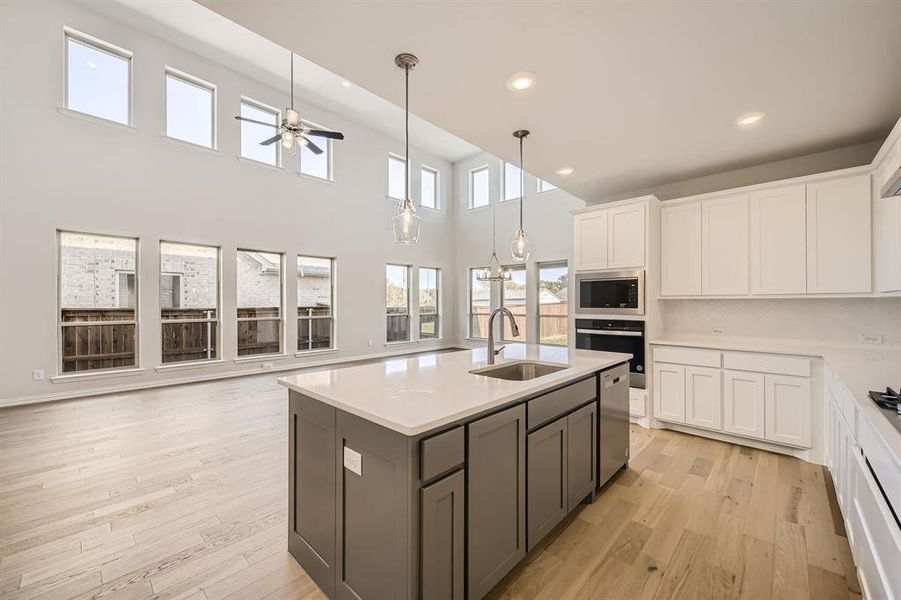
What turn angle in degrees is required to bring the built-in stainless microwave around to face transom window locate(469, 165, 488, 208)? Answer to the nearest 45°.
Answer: approximately 135° to its right

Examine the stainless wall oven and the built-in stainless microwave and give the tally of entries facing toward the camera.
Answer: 2

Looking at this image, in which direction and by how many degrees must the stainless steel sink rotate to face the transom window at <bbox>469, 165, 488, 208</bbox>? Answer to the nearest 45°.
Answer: approximately 135° to its left

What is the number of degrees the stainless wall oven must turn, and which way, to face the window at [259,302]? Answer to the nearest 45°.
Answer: approximately 90° to its right

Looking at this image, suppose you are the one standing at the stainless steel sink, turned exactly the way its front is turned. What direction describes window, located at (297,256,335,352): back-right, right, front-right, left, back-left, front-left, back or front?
back

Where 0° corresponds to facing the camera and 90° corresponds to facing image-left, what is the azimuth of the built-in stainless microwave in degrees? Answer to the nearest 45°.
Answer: approximately 0°

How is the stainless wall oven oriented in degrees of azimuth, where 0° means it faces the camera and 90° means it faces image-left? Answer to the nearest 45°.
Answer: approximately 0°

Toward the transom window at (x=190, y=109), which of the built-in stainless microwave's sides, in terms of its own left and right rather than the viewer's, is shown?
right

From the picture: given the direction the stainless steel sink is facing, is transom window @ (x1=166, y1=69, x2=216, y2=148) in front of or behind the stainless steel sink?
behind

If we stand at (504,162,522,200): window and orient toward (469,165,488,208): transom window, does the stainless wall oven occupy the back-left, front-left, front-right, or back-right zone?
back-left
